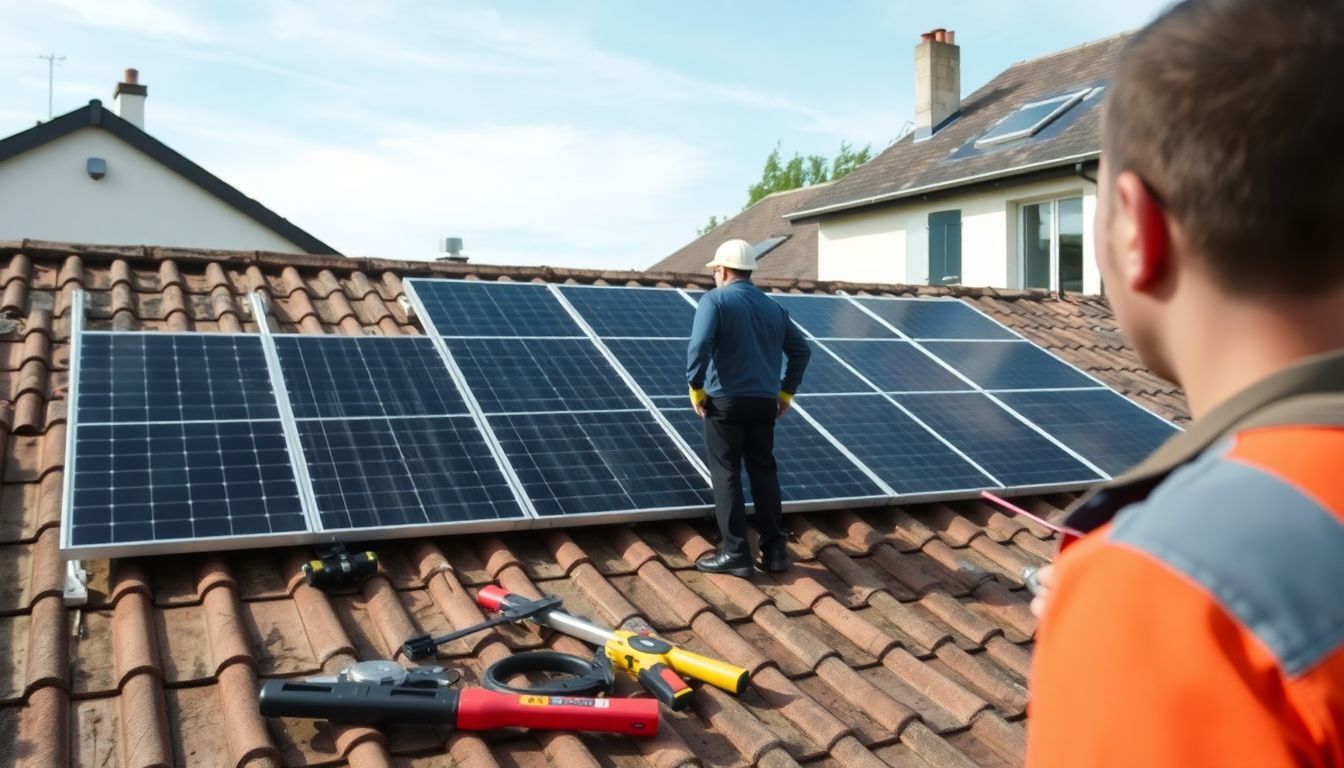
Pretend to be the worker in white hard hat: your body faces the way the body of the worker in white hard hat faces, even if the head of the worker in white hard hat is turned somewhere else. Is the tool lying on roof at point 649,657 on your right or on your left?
on your left

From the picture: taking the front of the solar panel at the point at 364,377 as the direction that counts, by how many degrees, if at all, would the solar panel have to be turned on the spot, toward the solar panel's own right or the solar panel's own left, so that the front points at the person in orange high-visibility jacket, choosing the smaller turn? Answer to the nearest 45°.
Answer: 0° — it already faces them

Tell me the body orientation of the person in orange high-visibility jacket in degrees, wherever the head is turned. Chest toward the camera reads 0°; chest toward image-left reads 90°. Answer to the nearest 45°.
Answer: approximately 135°

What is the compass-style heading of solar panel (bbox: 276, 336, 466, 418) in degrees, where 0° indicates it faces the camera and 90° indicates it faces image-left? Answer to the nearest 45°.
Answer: approximately 0°

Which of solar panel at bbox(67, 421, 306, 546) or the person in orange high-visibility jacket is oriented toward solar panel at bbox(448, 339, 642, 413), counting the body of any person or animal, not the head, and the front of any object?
the person in orange high-visibility jacket

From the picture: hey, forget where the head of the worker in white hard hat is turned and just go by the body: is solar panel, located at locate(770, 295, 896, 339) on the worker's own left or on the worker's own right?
on the worker's own right

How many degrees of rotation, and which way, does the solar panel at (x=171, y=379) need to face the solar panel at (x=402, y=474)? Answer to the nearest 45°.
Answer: approximately 45° to its left

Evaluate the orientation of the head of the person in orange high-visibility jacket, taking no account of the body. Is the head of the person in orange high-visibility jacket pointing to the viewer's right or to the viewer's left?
to the viewer's left

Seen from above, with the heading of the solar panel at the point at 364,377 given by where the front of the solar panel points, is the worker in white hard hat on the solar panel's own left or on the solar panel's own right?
on the solar panel's own left

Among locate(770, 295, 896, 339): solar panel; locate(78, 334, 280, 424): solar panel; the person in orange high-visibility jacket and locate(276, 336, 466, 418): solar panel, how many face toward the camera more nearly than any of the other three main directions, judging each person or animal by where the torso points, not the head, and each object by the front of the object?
3
